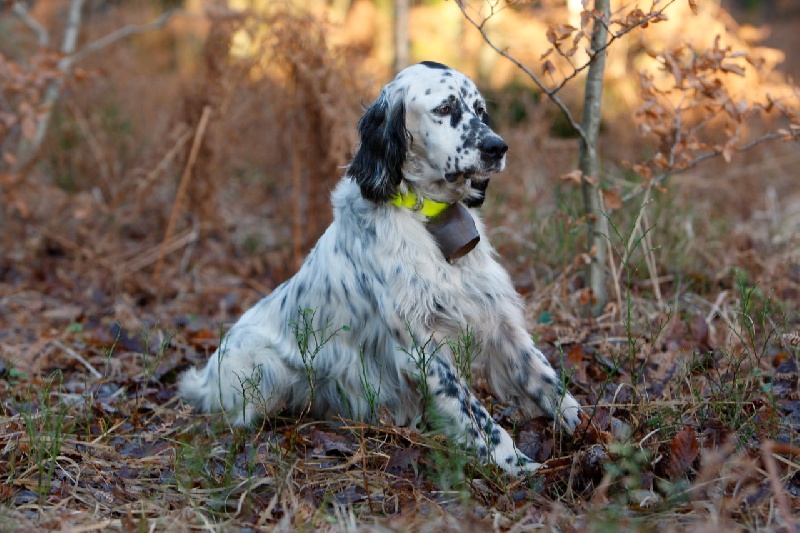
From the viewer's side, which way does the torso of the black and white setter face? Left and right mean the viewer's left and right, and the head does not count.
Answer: facing the viewer and to the right of the viewer

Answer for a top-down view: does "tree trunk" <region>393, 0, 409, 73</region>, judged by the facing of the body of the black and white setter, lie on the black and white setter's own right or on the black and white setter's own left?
on the black and white setter's own left

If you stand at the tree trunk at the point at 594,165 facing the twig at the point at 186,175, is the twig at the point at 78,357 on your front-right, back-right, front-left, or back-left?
front-left

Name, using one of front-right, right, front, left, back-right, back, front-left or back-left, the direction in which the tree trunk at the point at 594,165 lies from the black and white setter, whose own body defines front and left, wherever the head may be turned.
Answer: left

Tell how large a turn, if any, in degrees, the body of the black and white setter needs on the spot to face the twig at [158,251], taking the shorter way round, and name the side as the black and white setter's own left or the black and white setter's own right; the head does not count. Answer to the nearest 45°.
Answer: approximately 180°

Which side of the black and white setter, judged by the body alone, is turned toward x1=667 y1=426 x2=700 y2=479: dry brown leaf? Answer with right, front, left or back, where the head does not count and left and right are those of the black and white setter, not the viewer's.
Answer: front

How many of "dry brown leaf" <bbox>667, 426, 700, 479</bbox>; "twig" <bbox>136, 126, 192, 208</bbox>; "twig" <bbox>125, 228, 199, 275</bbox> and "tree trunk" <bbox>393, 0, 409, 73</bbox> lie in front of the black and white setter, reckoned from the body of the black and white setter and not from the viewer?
1

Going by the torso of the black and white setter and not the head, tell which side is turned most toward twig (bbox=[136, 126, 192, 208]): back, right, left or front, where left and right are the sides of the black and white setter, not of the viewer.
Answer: back

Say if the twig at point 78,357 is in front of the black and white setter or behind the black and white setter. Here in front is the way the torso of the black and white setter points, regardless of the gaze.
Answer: behind

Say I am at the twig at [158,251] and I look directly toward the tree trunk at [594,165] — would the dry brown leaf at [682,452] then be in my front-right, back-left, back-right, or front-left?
front-right

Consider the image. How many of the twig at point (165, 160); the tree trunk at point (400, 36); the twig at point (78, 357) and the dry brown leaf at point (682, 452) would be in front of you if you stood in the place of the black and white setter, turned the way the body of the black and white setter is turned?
1
